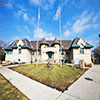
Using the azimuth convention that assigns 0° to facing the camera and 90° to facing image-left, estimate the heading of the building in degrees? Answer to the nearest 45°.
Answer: approximately 0°
